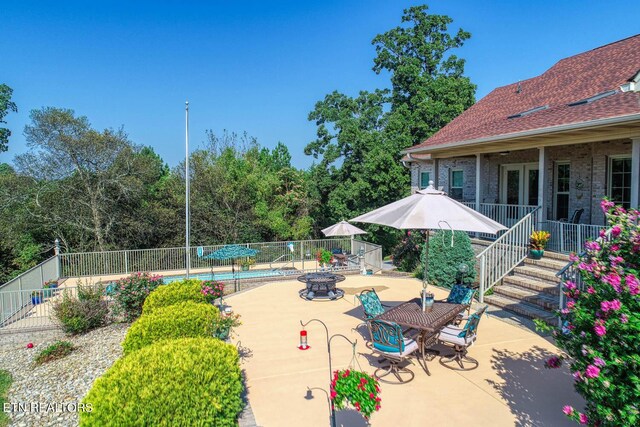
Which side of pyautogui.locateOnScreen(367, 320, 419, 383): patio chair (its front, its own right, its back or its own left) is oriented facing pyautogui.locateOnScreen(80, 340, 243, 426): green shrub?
back

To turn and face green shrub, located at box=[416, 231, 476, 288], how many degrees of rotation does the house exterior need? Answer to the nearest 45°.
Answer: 0° — it already faces it

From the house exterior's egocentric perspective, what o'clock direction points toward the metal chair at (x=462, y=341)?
The metal chair is roughly at 11 o'clock from the house exterior.

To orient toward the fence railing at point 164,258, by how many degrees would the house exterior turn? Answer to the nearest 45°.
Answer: approximately 45° to its right

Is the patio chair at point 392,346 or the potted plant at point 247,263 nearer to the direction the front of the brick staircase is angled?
the patio chair

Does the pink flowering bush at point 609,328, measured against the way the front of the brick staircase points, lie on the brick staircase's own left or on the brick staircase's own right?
on the brick staircase's own left

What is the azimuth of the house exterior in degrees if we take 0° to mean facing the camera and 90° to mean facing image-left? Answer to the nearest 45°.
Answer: approximately 45°

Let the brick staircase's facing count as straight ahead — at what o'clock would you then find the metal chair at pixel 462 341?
The metal chair is roughly at 11 o'clock from the brick staircase.

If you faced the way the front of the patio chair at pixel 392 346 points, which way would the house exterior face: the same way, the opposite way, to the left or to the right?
the opposite way

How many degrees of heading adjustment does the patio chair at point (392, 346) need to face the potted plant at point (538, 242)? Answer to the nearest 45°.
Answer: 0° — it already faces it

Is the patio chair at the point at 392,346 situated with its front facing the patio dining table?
yes

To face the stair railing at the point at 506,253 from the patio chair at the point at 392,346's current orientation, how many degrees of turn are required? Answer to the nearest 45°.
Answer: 0° — it already faces it

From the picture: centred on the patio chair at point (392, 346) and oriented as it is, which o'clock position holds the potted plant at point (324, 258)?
The potted plant is roughly at 10 o'clock from the patio chair.

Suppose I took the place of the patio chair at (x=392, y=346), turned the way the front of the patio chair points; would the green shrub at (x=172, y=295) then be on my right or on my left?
on my left
